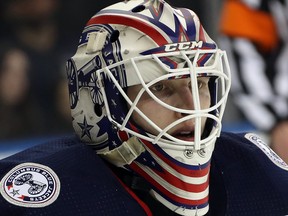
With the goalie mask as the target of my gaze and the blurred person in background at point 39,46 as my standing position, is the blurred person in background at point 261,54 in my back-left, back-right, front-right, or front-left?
front-left

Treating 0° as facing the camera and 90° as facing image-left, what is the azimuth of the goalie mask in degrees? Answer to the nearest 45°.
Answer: approximately 315°

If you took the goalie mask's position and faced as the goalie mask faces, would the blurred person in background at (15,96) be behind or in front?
behind

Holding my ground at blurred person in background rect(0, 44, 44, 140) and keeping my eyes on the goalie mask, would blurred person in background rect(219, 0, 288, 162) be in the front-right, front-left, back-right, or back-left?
front-left

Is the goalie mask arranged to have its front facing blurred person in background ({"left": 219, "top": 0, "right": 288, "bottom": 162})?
no

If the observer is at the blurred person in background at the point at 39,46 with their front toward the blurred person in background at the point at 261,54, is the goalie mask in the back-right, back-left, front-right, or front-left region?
front-right

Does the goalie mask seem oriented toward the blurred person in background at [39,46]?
no
